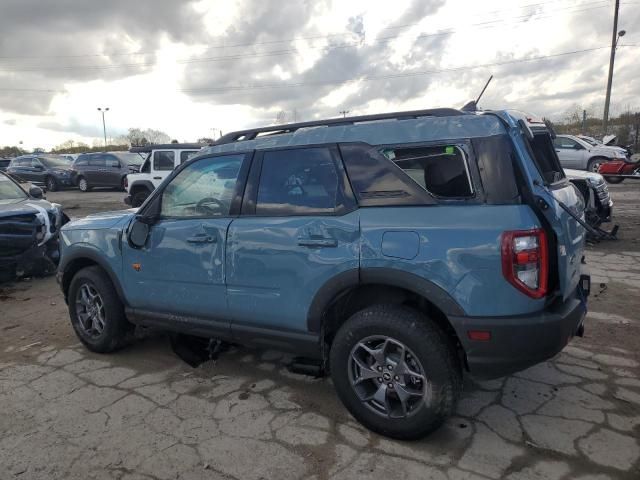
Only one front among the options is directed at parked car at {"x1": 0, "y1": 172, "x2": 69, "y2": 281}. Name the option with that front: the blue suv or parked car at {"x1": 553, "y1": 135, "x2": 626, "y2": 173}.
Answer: the blue suv

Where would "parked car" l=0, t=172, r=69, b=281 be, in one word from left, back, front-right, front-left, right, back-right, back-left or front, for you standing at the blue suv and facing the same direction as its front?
front

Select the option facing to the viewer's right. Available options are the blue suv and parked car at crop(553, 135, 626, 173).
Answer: the parked car

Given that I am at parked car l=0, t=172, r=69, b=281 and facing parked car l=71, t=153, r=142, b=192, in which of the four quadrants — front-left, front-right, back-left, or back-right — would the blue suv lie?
back-right

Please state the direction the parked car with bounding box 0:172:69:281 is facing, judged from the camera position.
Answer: facing the viewer and to the right of the viewer

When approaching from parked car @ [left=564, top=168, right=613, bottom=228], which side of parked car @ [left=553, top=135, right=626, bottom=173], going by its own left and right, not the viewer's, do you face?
right

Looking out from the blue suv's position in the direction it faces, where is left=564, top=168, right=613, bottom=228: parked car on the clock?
The parked car is roughly at 3 o'clock from the blue suv.
